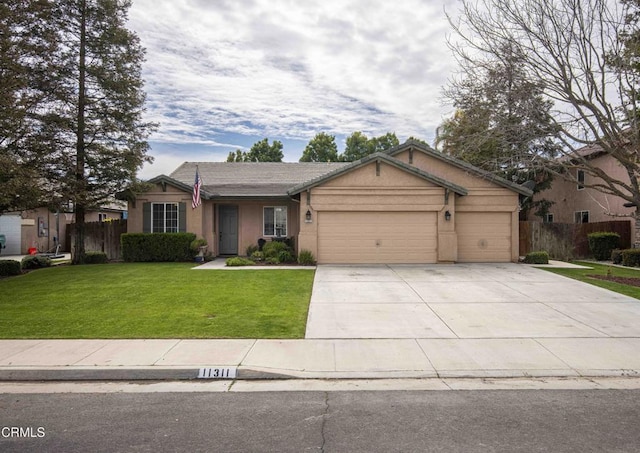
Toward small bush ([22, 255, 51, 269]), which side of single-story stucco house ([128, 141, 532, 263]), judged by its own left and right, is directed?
right

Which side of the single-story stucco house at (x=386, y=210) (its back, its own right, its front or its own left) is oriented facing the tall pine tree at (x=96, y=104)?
right

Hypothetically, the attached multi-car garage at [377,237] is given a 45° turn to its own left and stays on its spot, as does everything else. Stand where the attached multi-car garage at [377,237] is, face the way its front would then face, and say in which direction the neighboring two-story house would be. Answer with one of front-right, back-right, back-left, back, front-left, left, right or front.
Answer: left

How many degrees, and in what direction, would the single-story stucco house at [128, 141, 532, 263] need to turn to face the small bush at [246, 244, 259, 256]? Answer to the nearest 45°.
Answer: approximately 90° to its right

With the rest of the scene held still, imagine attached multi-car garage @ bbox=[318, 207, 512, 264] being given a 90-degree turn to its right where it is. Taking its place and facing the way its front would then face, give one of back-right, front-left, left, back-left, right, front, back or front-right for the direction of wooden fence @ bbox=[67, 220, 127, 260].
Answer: front

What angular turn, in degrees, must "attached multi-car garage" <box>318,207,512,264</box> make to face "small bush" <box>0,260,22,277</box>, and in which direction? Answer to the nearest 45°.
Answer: approximately 90° to its right

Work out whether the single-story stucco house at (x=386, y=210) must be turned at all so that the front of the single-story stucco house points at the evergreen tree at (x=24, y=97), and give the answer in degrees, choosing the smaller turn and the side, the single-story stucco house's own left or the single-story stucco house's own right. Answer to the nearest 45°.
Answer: approximately 90° to the single-story stucco house's own right

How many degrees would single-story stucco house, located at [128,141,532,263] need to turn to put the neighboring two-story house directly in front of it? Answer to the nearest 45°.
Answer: approximately 135° to its left

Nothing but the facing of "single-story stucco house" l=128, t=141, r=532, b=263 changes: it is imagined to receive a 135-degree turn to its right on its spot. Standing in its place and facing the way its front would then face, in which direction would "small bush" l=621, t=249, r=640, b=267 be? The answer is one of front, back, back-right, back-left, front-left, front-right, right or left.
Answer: back-right

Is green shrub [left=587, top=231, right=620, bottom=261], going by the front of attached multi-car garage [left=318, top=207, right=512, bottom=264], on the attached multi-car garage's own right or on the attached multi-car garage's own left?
on the attached multi-car garage's own left

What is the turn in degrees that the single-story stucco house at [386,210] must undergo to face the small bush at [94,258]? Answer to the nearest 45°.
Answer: approximately 90° to its right

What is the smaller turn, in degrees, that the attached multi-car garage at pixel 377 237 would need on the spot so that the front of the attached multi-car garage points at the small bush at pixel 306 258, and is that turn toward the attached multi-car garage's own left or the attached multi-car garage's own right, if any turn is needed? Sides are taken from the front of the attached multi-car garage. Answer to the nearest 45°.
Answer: approximately 90° to the attached multi-car garage's own right

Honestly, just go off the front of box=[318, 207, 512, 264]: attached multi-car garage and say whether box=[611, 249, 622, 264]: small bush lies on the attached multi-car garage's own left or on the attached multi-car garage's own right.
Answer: on the attached multi-car garage's own left

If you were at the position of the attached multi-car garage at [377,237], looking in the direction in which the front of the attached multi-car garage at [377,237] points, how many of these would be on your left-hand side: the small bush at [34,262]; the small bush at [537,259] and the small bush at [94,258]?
1

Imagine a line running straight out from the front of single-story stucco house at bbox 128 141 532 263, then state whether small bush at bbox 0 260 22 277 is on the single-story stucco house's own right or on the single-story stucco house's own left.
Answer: on the single-story stucco house's own right

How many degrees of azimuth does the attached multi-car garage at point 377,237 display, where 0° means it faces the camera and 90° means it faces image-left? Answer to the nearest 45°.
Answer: approximately 0°

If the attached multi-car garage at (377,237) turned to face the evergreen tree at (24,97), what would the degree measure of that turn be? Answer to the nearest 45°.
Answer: approximately 45° to its right
